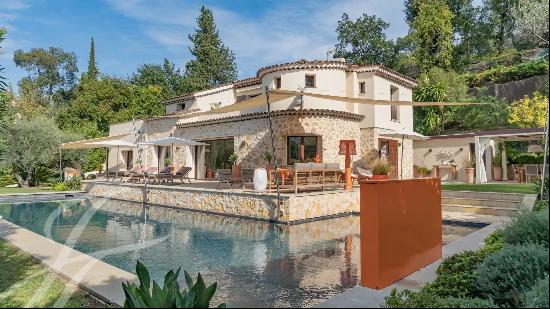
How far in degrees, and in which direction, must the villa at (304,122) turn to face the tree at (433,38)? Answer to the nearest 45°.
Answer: approximately 180°

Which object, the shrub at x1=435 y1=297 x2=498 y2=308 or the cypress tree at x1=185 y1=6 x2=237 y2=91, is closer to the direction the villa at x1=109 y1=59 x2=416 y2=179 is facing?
the shrub

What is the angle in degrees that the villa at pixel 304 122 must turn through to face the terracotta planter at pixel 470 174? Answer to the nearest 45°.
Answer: approximately 135° to its left

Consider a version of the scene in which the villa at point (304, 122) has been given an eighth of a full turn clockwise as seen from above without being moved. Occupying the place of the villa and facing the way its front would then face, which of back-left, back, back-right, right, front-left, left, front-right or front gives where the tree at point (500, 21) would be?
back-right

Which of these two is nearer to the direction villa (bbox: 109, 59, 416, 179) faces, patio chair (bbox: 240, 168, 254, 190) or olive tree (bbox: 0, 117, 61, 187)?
the patio chair

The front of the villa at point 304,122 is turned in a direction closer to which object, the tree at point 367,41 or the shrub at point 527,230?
the shrub

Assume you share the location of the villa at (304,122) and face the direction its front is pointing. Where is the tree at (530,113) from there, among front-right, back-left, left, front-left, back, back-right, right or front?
back-left

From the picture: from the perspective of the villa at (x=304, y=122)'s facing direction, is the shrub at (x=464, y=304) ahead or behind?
ahead

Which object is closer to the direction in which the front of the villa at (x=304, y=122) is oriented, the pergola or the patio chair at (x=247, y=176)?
the patio chair

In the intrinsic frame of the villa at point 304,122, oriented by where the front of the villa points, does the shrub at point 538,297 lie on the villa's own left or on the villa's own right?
on the villa's own left

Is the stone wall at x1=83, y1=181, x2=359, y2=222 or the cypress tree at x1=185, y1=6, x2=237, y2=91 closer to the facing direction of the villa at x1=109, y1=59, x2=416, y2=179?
the stone wall

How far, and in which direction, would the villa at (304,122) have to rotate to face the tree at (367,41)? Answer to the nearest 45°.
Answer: approximately 180°

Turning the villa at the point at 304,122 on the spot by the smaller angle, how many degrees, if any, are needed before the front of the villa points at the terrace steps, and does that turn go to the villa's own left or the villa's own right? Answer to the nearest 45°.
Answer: approximately 90° to the villa's own left

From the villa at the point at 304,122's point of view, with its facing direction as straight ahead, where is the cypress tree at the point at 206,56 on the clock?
The cypress tree is roughly at 4 o'clock from the villa.

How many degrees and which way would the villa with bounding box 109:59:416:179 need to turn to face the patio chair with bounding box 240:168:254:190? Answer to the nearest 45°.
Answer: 0° — it already faces it

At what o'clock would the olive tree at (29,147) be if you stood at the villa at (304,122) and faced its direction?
The olive tree is roughly at 2 o'clock from the villa.

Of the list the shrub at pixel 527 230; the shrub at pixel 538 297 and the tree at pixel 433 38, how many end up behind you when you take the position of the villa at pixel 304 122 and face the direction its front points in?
1

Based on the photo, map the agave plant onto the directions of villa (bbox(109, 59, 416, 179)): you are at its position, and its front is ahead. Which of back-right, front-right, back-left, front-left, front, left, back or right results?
front-left

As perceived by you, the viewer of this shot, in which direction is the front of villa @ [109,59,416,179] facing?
facing the viewer and to the left of the viewer

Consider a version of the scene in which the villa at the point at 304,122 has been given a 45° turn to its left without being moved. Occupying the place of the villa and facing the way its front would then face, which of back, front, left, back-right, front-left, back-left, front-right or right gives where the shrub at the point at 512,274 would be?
front
